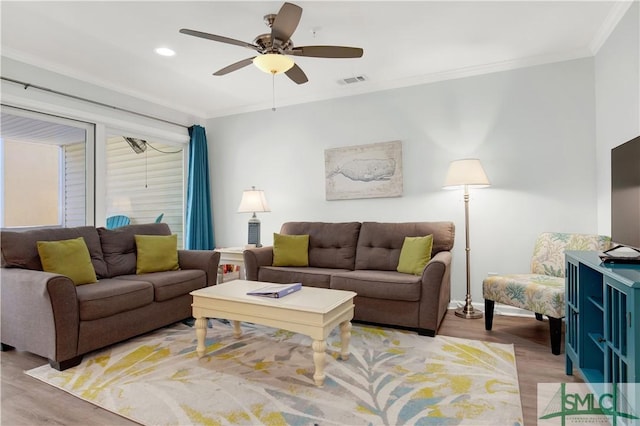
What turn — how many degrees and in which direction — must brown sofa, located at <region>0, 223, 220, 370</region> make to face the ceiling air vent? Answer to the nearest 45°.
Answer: approximately 45° to its left

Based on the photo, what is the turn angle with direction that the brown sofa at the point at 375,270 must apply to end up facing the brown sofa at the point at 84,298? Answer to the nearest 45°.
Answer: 0° — it already faces it

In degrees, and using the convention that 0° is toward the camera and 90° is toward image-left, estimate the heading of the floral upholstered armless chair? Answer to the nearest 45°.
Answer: approximately 45°

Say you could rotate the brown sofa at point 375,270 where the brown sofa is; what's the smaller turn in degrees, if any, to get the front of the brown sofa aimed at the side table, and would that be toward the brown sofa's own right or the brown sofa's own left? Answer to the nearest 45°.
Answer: approximately 45° to the brown sofa's own right

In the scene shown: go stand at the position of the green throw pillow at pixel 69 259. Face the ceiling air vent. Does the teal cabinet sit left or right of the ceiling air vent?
right

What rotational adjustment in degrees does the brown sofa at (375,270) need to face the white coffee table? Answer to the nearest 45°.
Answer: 0° — it already faces it

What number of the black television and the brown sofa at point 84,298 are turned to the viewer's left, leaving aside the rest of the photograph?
1

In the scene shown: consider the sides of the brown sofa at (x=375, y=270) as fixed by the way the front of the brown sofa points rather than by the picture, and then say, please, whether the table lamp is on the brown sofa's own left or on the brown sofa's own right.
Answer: on the brown sofa's own right

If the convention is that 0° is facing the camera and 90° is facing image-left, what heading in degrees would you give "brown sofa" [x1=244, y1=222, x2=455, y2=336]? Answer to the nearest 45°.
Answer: approximately 45°

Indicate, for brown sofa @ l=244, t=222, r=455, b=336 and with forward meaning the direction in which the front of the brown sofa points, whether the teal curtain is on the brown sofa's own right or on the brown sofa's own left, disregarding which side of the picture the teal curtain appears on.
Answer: on the brown sofa's own right

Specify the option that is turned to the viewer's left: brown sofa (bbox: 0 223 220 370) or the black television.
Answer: the black television

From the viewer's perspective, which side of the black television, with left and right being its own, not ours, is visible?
left
